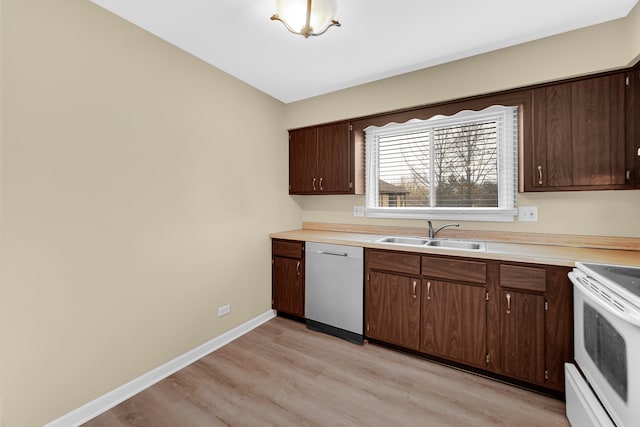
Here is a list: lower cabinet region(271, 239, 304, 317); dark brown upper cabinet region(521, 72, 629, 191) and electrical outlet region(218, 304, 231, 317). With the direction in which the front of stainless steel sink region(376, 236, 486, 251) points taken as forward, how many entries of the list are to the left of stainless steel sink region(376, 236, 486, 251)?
1

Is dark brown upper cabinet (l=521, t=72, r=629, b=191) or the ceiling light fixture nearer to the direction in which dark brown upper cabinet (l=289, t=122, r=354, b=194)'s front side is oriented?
the ceiling light fixture

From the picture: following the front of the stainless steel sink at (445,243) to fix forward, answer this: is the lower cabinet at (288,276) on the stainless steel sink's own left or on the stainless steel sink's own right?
on the stainless steel sink's own right

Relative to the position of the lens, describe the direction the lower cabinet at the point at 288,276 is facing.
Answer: facing the viewer and to the left of the viewer

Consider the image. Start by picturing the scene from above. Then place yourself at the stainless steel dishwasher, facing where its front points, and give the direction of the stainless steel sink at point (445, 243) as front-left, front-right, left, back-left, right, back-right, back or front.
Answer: back-left

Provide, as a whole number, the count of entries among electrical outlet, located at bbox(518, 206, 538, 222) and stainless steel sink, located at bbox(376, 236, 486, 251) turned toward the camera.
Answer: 2

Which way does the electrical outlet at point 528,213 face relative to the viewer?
toward the camera

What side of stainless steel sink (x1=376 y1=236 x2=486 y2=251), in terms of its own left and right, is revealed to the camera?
front

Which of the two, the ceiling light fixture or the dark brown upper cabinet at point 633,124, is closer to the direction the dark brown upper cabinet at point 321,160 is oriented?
the ceiling light fixture

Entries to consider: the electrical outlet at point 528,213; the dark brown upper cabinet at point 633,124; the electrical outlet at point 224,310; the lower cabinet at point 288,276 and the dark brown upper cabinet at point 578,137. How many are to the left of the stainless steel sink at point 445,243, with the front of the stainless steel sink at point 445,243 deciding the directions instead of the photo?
3

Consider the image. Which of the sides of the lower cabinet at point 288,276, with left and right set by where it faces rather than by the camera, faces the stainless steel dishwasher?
left

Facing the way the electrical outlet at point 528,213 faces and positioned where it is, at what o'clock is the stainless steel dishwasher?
The stainless steel dishwasher is roughly at 2 o'clock from the electrical outlet.

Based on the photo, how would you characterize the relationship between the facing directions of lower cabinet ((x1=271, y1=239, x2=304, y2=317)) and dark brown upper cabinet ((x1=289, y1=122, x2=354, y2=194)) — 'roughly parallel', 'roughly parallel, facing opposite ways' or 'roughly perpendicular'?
roughly parallel

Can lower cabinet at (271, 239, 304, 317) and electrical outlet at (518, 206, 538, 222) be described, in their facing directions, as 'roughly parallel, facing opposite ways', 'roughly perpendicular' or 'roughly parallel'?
roughly parallel

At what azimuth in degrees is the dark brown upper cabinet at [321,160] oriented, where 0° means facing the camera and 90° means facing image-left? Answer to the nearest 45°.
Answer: approximately 45°
